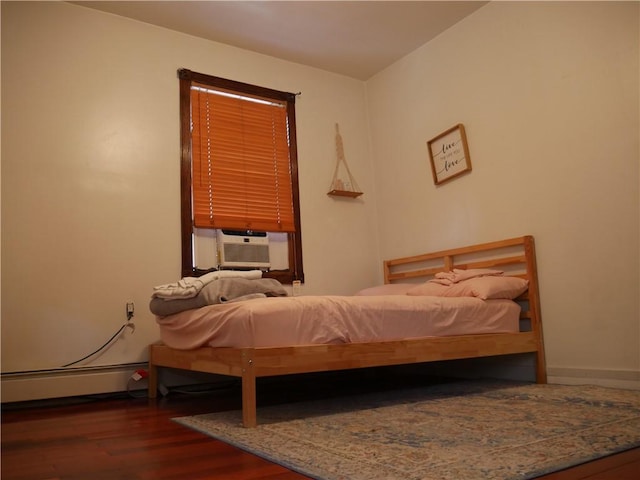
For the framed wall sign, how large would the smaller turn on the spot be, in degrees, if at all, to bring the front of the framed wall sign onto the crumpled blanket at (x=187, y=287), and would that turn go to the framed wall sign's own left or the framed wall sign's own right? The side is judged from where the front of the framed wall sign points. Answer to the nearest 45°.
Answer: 0° — it already faces it

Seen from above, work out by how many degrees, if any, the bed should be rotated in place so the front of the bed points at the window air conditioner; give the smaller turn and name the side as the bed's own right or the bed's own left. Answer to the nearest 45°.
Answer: approximately 90° to the bed's own right

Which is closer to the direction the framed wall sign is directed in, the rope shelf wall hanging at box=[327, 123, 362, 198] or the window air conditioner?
the window air conditioner

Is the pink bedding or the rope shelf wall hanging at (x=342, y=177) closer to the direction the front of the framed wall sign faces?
the pink bedding

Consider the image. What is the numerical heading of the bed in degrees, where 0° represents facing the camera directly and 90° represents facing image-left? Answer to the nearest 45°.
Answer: approximately 45°

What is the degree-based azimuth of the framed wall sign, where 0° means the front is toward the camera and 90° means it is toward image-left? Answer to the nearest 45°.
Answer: approximately 45°

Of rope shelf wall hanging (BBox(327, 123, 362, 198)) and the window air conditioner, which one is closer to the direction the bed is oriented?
the window air conditioner
